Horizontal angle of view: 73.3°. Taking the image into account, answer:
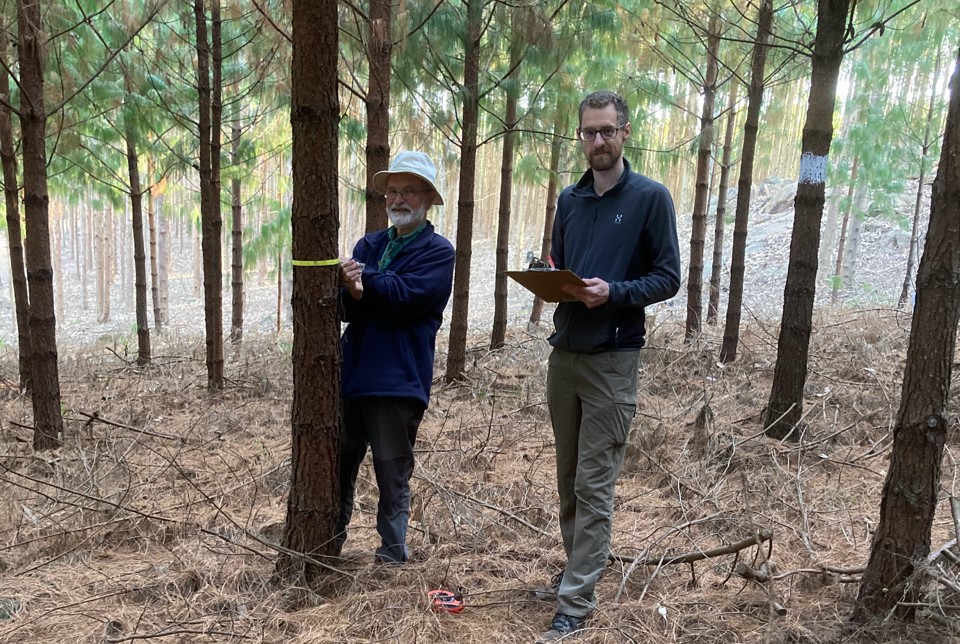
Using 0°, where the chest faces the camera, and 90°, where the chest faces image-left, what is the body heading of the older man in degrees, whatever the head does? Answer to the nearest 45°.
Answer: approximately 45°

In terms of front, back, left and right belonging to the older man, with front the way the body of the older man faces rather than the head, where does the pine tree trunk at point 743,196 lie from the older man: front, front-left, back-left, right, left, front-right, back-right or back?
back

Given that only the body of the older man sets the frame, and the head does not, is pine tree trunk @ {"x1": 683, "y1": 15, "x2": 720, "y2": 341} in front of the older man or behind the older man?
behind

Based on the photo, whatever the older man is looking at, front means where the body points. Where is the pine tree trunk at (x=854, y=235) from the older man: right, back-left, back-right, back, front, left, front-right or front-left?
back

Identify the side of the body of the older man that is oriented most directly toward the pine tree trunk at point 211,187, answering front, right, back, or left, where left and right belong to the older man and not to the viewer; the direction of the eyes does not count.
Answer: right

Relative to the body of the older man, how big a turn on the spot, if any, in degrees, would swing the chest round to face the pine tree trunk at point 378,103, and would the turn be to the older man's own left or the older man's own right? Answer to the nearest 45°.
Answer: approximately 135° to the older man's own right

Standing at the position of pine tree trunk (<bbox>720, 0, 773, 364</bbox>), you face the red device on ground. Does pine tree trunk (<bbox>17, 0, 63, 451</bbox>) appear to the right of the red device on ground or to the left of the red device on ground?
right

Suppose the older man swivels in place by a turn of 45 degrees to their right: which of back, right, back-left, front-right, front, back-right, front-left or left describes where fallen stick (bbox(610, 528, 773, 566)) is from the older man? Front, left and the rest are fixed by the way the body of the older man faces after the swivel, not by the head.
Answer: back

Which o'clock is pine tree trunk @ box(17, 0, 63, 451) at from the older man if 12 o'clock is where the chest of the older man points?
The pine tree trunk is roughly at 3 o'clock from the older man.

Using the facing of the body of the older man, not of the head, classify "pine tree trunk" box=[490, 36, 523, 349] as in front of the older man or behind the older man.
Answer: behind

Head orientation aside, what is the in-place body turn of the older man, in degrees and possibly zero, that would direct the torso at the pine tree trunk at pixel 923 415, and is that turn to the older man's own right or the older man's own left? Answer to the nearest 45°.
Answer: approximately 135° to the older man's own left

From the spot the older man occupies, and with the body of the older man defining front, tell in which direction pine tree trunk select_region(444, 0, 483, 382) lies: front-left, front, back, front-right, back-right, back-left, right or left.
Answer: back-right
